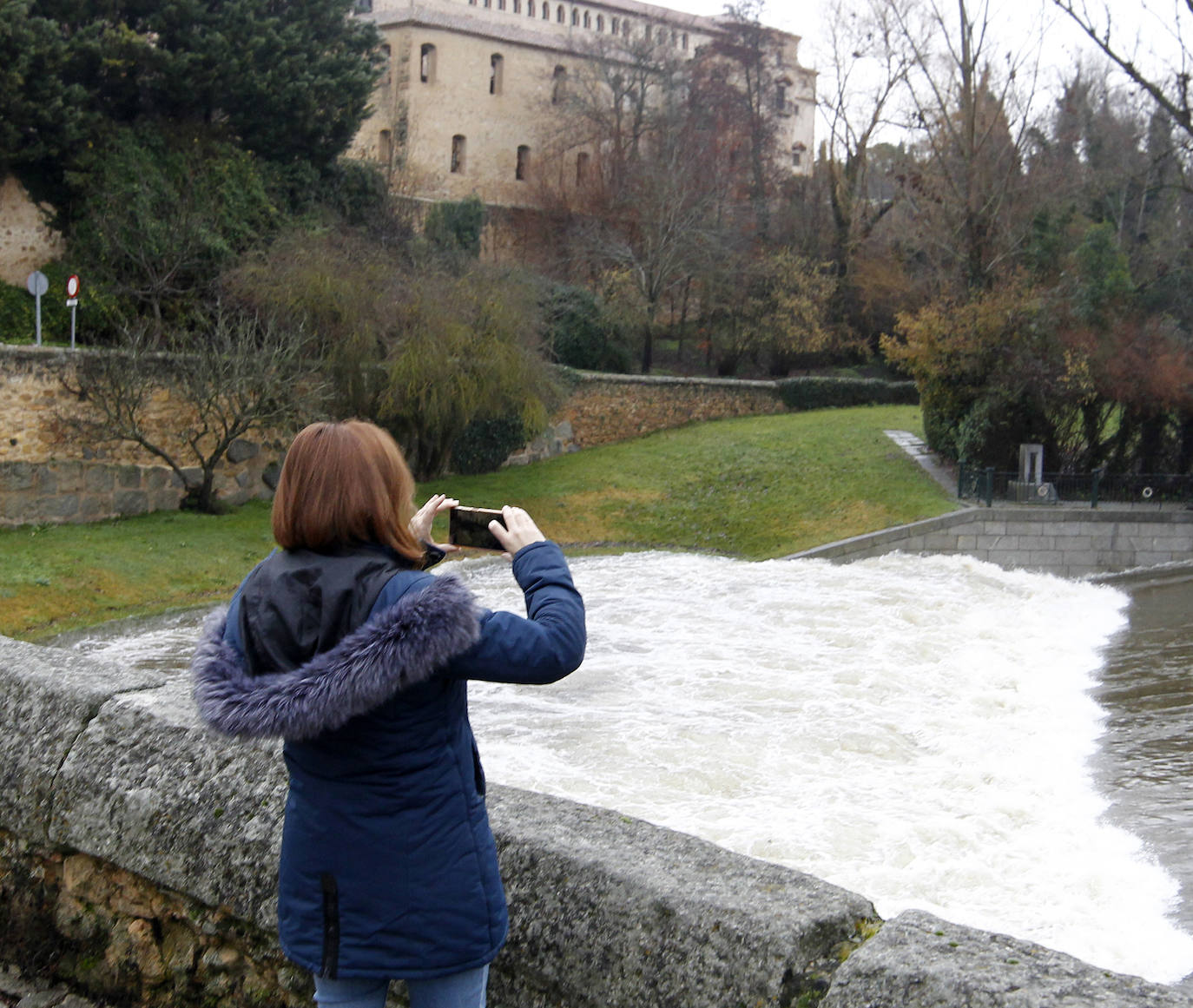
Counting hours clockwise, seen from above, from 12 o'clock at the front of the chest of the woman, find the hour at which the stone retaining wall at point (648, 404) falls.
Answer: The stone retaining wall is roughly at 11 o'clock from the woman.

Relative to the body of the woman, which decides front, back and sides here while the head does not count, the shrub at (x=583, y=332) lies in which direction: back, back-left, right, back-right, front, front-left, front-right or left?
front-left

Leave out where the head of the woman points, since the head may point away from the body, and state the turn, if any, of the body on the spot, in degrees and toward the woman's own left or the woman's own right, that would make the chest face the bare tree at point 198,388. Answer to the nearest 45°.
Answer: approximately 45° to the woman's own left

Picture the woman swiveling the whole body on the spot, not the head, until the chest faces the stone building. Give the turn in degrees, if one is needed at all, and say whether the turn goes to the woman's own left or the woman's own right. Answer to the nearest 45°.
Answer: approximately 45° to the woman's own left

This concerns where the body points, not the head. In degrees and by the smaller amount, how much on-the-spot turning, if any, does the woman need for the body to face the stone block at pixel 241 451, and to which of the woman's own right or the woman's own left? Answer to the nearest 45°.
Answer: approximately 45° to the woman's own left

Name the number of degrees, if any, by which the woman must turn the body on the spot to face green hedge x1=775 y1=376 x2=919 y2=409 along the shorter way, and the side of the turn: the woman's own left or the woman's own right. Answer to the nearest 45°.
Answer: approximately 45° to the woman's own left

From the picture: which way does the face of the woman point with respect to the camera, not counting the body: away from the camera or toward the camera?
away from the camera

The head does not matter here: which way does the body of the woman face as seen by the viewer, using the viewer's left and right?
facing away from the viewer and to the right of the viewer

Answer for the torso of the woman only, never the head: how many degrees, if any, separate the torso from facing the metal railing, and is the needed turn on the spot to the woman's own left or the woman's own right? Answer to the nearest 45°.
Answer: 0° — they already face it

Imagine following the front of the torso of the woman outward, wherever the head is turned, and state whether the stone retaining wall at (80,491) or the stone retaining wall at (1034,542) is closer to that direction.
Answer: the stone retaining wall at (1034,542)

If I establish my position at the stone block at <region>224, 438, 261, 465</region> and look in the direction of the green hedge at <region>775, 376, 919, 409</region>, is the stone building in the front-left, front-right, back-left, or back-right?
front-left

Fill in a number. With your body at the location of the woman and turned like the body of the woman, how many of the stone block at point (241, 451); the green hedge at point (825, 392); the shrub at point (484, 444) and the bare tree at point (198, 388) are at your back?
0

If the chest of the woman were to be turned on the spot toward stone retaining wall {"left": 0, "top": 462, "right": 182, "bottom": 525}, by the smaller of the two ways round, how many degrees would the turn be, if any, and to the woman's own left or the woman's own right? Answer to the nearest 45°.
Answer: approximately 45° to the woman's own left

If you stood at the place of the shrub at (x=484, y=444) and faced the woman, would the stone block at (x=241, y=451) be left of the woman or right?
right
